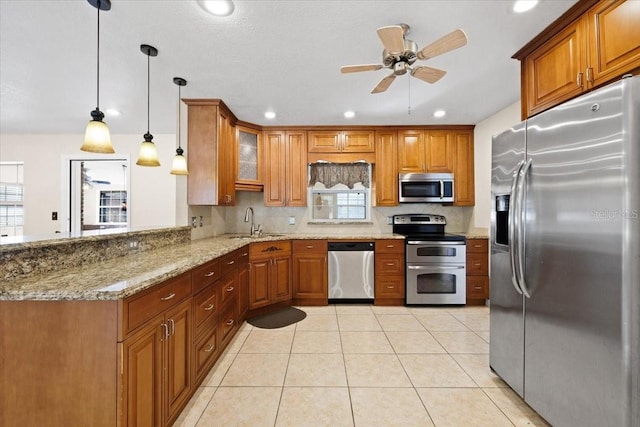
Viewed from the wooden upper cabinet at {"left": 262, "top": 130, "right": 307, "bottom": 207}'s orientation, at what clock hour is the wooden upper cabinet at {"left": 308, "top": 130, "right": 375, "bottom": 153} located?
the wooden upper cabinet at {"left": 308, "top": 130, "right": 375, "bottom": 153} is roughly at 9 o'clock from the wooden upper cabinet at {"left": 262, "top": 130, "right": 307, "bottom": 207}.

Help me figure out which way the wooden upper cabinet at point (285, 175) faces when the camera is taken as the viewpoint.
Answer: facing the viewer

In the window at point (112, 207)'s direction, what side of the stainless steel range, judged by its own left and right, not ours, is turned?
right

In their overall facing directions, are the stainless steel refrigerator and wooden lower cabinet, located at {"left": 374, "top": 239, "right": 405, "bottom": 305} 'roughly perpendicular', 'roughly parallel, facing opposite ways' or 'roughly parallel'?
roughly perpendicular

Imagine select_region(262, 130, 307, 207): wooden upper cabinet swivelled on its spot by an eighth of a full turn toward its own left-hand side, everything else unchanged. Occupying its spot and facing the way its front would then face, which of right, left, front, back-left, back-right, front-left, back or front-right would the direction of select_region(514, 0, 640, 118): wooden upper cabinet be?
front

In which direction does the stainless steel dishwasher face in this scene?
toward the camera

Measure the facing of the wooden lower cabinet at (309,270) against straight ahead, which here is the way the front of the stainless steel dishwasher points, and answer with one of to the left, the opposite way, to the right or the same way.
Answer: the same way

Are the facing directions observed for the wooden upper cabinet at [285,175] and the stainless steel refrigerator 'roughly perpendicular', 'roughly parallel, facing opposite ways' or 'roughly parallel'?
roughly perpendicular

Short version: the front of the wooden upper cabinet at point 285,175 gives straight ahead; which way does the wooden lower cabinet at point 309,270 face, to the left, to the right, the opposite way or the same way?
the same way

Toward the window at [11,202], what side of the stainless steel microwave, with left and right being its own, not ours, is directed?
right

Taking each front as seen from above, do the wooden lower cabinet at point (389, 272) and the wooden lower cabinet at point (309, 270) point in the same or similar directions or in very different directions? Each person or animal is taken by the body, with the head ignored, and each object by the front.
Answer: same or similar directions

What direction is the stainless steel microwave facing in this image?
toward the camera

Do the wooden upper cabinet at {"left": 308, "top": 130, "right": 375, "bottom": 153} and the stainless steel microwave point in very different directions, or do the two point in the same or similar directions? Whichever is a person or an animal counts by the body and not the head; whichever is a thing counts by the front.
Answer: same or similar directions

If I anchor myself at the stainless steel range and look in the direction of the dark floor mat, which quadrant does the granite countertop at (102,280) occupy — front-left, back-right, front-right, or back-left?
front-left

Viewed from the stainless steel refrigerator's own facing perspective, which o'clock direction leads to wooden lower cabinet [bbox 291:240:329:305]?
The wooden lower cabinet is roughly at 2 o'clock from the stainless steel refrigerator.

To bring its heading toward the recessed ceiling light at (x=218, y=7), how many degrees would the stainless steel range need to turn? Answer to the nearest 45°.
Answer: approximately 45° to its right

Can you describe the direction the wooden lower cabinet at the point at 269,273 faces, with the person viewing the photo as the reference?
facing the viewer and to the right of the viewer
